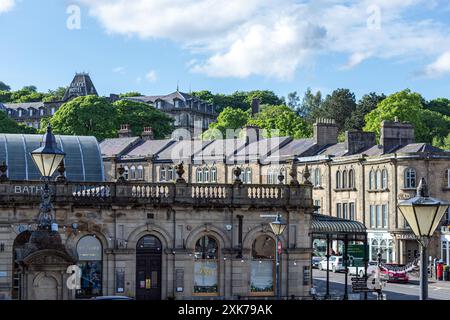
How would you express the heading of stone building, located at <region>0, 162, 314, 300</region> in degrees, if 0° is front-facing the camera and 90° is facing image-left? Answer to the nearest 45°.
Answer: approximately 0°
